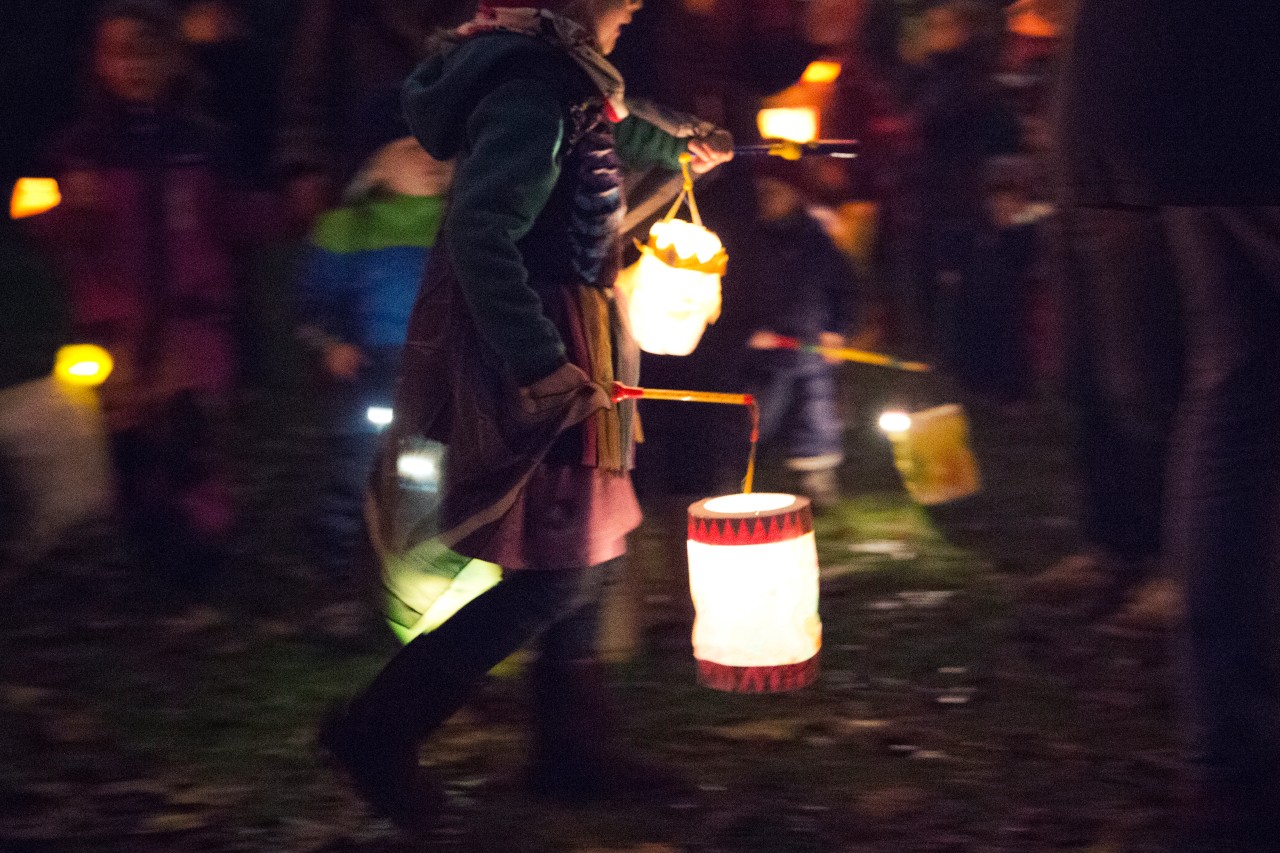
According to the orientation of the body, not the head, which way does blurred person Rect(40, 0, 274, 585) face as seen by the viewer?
toward the camera

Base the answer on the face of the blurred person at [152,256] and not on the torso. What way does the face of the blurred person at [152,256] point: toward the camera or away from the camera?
toward the camera

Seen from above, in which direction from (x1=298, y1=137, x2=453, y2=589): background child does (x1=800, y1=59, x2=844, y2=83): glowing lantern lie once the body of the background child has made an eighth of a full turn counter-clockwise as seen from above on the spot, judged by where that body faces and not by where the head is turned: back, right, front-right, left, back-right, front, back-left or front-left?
front-left

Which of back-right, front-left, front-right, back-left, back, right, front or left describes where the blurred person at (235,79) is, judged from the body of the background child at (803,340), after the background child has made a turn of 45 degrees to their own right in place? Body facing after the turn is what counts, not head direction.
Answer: right

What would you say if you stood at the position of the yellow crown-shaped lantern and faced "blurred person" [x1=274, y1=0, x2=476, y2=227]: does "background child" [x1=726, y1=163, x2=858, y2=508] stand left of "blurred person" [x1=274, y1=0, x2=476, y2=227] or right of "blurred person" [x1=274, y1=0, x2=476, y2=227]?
right

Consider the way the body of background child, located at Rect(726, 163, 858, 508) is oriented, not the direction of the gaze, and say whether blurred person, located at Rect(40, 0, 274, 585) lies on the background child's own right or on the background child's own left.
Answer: on the background child's own right

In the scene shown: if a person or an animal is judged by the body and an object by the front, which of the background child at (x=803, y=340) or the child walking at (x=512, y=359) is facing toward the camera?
the background child

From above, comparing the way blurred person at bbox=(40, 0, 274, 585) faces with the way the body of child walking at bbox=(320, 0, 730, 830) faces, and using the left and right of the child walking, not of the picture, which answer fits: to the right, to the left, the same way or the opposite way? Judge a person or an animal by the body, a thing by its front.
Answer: to the right

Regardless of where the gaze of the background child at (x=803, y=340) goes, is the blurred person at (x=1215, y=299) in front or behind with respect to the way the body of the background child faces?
in front

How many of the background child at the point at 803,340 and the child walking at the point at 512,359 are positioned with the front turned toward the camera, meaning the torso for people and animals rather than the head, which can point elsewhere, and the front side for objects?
1

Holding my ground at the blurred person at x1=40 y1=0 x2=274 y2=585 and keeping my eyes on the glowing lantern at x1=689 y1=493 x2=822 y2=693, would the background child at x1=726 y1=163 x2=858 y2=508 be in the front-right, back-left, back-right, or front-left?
front-left

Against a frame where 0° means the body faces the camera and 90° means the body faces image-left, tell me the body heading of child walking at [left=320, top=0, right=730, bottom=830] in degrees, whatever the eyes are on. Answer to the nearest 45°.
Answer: approximately 270°

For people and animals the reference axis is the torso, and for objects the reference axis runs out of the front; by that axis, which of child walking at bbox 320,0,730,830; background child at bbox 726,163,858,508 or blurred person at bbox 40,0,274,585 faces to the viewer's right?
the child walking

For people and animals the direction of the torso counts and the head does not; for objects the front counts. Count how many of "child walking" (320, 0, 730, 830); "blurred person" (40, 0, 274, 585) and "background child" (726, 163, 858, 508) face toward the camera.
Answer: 2

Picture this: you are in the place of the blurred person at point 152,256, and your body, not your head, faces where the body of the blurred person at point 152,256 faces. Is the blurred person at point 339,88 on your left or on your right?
on your left

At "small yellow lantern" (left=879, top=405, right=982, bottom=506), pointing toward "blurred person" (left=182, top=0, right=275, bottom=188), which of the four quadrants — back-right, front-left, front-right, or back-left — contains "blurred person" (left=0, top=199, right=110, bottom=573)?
front-left

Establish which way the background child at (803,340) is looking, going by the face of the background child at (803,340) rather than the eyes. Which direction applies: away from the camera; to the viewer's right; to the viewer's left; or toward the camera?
toward the camera

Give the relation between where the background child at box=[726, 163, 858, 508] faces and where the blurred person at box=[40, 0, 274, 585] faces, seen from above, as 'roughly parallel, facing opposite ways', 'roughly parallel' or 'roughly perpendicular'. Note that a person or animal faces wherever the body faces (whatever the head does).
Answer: roughly parallel
